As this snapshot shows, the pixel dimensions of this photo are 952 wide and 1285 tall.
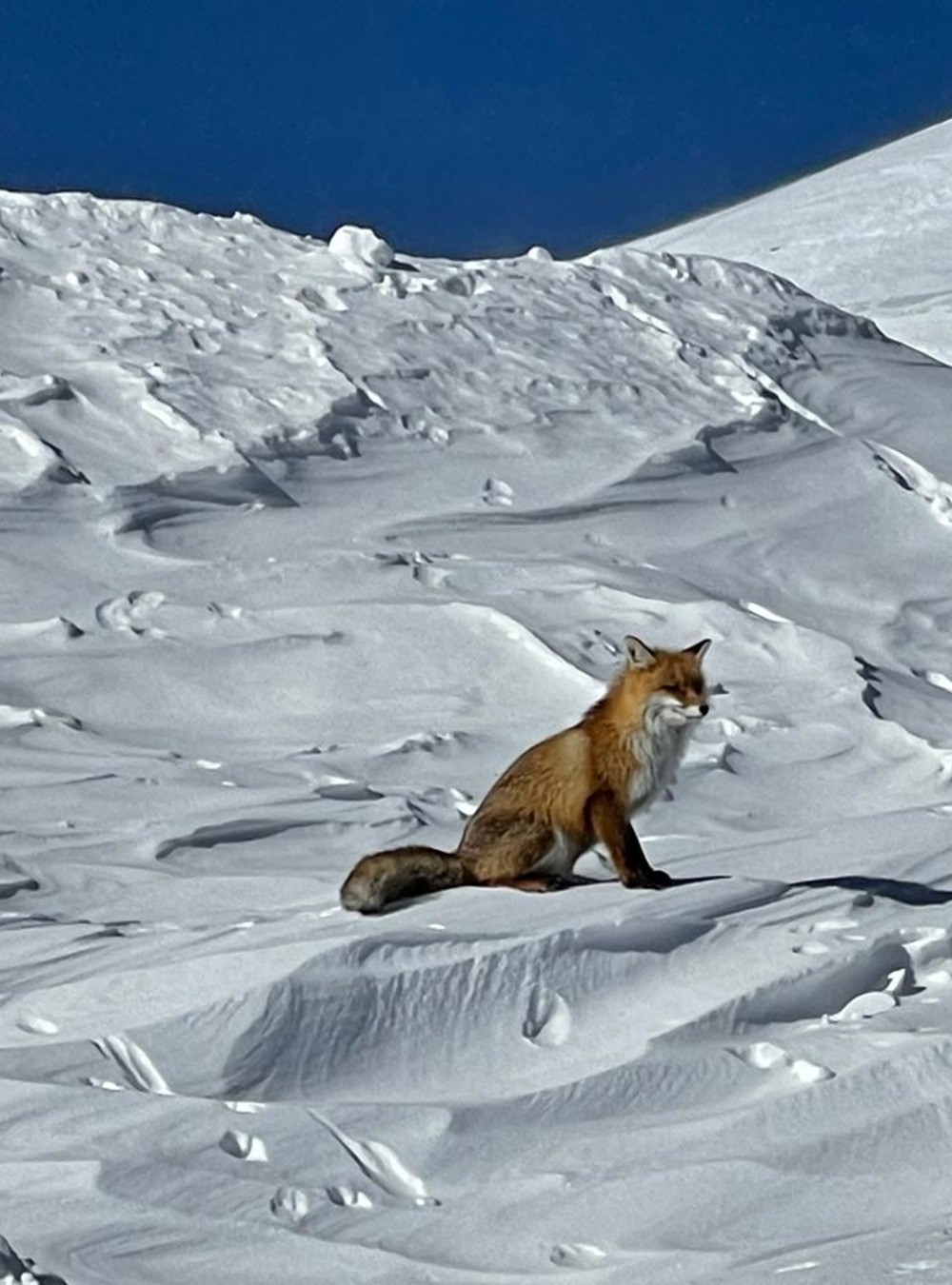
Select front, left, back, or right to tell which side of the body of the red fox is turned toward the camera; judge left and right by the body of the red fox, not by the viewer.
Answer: right
